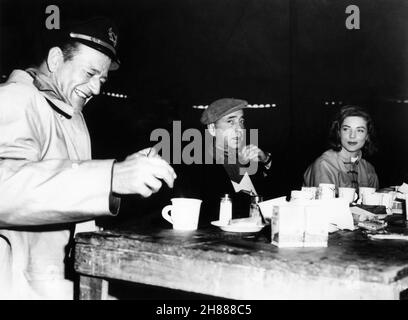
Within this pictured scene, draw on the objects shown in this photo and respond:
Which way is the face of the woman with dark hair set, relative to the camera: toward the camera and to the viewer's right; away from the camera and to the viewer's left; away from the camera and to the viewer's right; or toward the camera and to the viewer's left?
toward the camera and to the viewer's left

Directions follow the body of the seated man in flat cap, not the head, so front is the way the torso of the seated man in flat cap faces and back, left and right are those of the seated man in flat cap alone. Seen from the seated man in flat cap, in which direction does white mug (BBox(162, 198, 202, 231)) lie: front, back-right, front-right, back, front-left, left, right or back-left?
front-right

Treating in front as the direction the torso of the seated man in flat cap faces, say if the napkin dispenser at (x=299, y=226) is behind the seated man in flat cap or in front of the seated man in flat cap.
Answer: in front

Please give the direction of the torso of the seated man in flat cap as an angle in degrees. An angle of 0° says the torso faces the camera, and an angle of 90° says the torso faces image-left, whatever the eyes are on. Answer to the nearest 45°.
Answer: approximately 315°

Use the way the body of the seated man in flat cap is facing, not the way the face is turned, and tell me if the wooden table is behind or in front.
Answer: in front

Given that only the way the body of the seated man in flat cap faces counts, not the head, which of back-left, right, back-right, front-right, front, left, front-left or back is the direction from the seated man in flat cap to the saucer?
front-right
